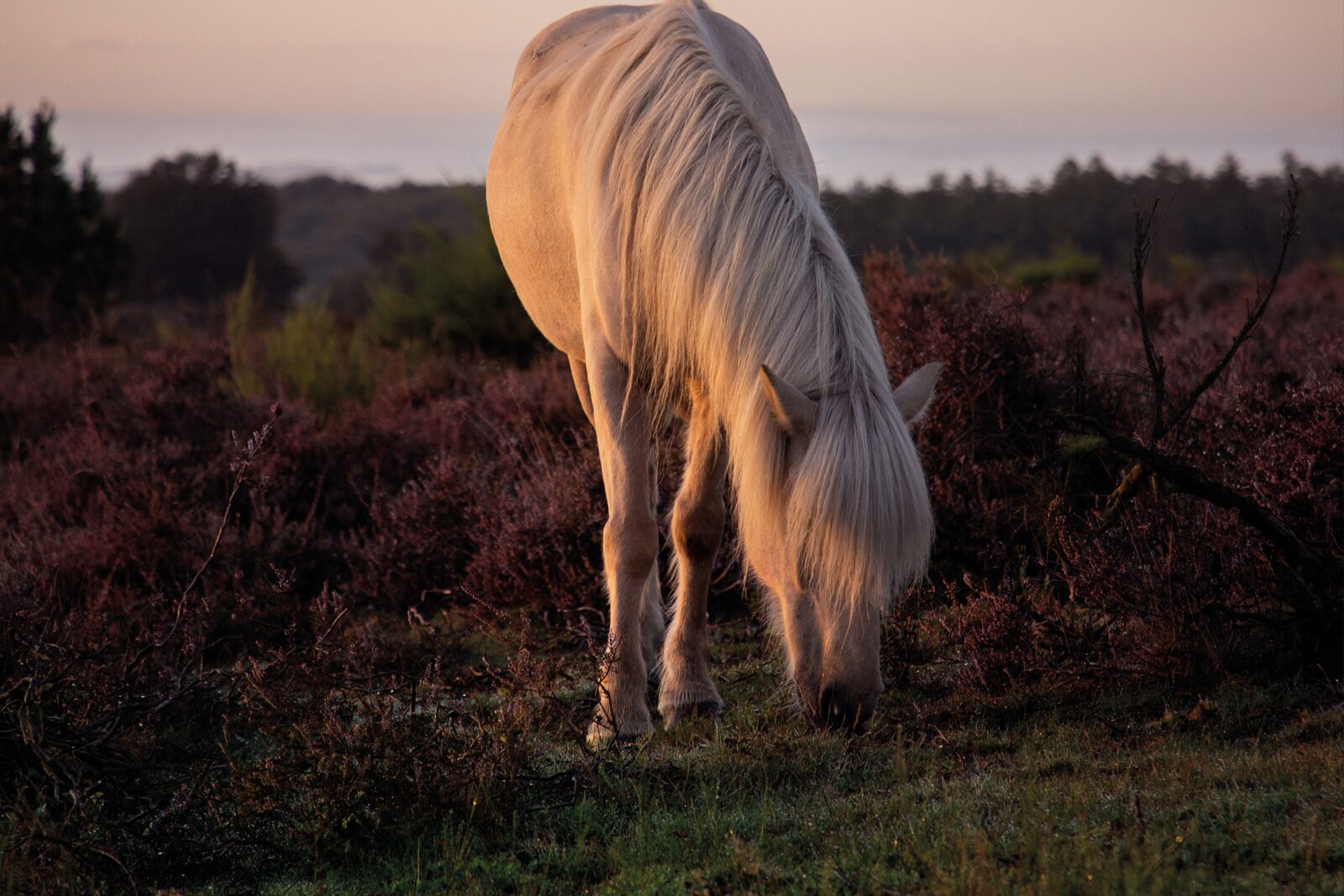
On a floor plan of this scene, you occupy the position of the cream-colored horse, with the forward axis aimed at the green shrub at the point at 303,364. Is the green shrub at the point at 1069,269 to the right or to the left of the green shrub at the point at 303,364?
right

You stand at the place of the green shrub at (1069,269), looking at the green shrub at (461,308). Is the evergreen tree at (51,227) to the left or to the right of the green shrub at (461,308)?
right

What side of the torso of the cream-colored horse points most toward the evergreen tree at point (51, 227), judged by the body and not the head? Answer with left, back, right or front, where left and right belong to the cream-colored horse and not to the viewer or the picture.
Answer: back

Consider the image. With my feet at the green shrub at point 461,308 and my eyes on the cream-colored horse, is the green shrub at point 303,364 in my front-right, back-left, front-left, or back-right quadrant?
front-right

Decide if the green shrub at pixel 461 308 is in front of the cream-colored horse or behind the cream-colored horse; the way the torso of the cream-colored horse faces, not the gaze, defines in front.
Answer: behind

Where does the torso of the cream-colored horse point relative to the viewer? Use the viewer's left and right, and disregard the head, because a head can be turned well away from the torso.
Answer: facing the viewer and to the right of the viewer

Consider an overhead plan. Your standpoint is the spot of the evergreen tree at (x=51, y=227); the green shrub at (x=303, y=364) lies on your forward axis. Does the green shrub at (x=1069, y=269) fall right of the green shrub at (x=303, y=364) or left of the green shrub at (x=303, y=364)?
left

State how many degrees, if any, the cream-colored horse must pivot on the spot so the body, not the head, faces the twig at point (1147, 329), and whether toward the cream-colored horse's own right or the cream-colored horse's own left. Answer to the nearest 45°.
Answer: approximately 45° to the cream-colored horse's own left

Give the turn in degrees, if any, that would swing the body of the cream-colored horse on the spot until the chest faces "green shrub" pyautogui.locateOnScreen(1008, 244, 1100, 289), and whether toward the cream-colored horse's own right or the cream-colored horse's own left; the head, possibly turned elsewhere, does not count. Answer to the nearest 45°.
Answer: approximately 135° to the cream-colored horse's own left

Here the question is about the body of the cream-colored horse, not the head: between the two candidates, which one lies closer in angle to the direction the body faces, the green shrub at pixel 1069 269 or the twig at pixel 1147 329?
the twig

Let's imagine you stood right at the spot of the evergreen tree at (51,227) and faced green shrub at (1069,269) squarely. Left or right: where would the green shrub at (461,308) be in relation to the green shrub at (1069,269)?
right
